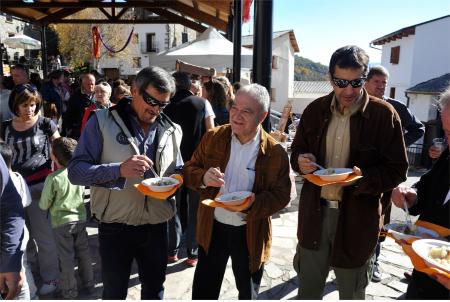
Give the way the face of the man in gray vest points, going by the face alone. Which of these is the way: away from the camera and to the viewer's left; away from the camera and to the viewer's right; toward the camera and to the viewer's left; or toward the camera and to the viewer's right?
toward the camera and to the viewer's right

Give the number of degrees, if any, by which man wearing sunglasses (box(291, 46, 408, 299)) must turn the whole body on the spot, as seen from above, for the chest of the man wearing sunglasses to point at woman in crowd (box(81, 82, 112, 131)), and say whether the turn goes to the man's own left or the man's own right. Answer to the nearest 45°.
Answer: approximately 135° to the man's own right

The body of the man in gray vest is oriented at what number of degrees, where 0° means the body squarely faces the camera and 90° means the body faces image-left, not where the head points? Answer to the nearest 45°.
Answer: approximately 315°

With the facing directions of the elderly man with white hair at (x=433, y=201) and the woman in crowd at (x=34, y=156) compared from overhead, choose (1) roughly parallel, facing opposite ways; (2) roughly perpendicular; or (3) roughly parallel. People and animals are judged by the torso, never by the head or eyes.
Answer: roughly perpendicular

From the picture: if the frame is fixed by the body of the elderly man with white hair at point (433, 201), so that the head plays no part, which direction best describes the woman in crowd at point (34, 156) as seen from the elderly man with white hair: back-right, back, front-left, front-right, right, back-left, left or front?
front-right

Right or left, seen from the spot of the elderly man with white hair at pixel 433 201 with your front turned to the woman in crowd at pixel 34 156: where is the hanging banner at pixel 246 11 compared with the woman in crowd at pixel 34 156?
right

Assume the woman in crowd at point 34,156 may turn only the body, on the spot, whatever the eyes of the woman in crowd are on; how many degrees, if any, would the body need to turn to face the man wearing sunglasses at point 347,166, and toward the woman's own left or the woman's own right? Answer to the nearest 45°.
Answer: approximately 45° to the woman's own left

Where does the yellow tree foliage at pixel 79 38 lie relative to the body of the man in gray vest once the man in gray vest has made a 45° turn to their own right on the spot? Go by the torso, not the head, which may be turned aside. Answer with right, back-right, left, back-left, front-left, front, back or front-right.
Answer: back

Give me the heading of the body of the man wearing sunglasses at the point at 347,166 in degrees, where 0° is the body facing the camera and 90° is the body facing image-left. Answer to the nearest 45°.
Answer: approximately 0°

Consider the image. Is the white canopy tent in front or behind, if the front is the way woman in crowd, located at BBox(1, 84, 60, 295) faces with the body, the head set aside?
behind

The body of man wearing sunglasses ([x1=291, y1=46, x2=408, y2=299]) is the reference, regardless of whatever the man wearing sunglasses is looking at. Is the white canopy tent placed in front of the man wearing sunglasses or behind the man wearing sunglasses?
behind

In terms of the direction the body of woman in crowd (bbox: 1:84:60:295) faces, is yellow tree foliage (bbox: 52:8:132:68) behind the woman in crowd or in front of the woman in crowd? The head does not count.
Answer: behind

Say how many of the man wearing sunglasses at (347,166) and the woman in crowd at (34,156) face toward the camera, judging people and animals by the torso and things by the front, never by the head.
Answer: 2
